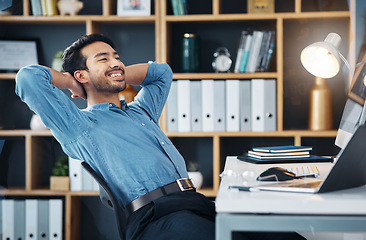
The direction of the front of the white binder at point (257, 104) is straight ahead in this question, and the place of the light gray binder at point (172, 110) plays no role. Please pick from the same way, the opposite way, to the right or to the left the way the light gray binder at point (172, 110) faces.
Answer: the same way

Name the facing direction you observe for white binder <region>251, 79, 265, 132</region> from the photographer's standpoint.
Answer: facing the viewer

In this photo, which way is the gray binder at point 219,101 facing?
toward the camera

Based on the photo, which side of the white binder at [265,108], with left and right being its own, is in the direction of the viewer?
front

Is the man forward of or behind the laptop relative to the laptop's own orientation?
forward

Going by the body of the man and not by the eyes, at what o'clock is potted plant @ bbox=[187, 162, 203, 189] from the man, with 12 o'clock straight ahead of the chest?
The potted plant is roughly at 8 o'clock from the man.

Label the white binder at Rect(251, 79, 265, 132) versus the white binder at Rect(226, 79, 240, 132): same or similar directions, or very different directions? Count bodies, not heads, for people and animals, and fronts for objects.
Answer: same or similar directions

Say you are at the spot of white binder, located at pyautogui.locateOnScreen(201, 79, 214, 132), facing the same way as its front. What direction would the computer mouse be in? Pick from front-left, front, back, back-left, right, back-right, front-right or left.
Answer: front

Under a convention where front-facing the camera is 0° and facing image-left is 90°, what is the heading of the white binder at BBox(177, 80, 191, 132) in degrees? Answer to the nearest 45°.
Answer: approximately 0°

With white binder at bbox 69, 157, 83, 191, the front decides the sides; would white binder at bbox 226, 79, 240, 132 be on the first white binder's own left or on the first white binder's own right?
on the first white binder's own left

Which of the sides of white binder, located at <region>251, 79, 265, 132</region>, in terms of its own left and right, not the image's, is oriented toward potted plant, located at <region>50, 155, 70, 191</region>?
right

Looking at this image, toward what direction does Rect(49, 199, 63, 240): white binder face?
toward the camera

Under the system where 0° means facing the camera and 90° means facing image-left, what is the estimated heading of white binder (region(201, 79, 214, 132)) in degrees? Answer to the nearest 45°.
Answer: approximately 0°

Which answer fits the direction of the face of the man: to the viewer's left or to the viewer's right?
to the viewer's right

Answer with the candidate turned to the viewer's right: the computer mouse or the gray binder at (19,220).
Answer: the computer mouse

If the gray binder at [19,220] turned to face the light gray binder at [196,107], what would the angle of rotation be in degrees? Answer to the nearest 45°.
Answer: approximately 90° to its left
